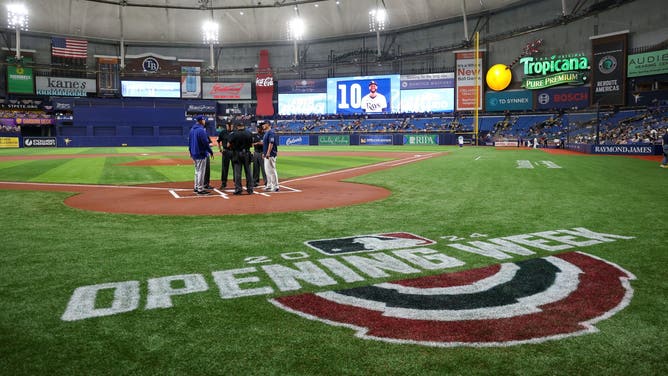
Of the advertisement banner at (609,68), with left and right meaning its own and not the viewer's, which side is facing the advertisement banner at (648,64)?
left

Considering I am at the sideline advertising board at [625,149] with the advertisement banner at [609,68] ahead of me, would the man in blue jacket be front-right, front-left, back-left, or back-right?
back-left

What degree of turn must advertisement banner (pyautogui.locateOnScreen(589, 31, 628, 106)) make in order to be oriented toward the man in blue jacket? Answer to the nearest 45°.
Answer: approximately 45° to its left

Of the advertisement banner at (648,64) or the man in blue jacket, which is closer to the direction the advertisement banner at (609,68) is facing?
the man in blue jacket

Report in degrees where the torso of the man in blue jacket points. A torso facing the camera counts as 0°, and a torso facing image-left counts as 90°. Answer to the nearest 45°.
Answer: approximately 225°

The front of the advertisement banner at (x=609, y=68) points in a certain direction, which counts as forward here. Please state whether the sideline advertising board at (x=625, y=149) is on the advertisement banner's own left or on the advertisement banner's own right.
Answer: on the advertisement banner's own left

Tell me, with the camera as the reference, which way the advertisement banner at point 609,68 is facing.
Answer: facing the viewer and to the left of the viewer

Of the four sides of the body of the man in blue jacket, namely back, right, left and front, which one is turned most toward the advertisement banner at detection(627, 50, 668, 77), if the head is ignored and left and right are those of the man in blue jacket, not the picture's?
front
